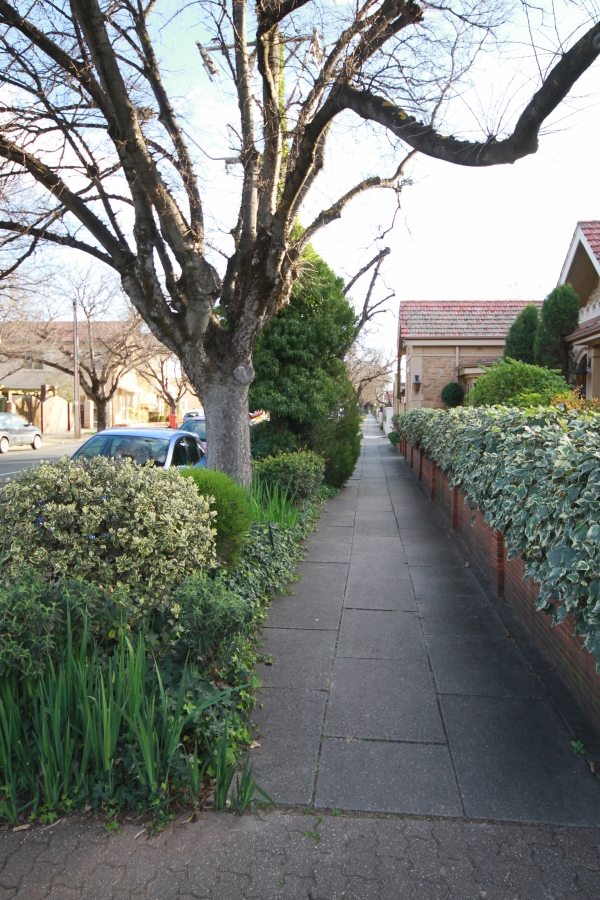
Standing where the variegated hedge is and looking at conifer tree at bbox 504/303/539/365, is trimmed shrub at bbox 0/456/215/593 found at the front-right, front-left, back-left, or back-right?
back-left

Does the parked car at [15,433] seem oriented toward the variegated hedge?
no

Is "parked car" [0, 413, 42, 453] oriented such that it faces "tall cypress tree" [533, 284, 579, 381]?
no

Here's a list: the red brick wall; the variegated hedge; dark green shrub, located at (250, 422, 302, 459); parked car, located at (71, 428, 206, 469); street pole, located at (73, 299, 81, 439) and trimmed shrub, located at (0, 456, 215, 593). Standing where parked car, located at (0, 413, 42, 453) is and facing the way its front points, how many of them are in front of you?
1

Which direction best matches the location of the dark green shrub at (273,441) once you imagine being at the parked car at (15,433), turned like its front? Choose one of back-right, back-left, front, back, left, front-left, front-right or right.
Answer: back-right

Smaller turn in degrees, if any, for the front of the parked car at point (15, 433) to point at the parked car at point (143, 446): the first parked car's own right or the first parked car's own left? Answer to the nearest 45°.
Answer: approximately 135° to the first parked car's own right

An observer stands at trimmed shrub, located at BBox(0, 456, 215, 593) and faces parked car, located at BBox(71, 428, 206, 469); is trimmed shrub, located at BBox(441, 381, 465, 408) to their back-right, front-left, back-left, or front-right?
front-right

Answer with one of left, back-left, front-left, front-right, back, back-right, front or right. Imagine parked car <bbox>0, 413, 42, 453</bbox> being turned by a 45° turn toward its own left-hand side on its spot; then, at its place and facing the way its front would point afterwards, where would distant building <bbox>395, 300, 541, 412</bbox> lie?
back-right

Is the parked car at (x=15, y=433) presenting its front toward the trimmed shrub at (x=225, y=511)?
no

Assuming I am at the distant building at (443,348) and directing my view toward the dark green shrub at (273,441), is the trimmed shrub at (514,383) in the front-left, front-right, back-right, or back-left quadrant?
front-left

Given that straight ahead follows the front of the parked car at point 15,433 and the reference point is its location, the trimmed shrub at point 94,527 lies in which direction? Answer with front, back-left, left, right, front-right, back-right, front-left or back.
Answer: back-right

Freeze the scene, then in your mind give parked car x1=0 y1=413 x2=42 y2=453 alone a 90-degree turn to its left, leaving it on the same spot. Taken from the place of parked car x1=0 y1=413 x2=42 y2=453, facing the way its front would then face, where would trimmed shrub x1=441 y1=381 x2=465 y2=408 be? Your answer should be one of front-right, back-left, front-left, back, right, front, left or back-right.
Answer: back
